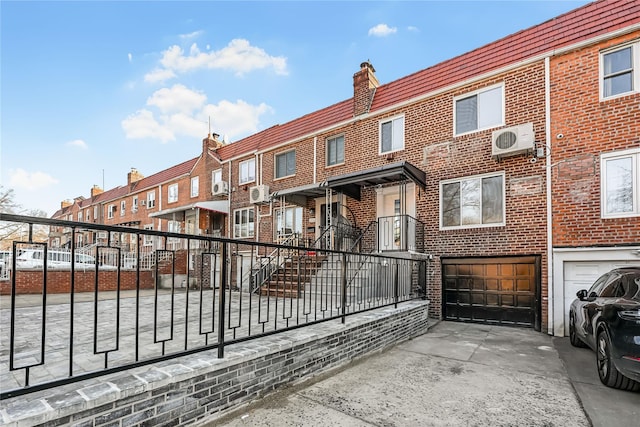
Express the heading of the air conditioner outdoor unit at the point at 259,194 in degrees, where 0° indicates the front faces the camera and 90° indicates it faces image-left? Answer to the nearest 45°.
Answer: approximately 45°

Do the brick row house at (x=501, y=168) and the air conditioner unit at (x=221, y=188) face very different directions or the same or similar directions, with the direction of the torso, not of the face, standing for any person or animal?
same or similar directions

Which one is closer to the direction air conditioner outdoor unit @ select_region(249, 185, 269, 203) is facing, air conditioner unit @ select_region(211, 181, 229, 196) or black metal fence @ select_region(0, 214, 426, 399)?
the black metal fence

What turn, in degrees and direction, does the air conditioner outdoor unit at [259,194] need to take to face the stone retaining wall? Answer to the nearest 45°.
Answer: approximately 45° to its left

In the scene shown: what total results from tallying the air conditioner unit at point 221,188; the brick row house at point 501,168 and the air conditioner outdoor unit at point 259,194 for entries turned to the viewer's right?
0

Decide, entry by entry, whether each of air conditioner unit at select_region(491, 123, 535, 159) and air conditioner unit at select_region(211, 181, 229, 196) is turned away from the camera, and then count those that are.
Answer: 0

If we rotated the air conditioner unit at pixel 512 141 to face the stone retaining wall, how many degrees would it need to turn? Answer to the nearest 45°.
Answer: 0° — it already faces it

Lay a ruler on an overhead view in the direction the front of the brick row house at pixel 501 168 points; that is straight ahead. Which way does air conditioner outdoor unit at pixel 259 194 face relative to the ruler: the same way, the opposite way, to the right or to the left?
the same way

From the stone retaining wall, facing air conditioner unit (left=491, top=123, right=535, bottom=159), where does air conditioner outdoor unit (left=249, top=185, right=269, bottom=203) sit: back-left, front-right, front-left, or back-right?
front-left

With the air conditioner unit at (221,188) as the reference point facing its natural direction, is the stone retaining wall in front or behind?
in front

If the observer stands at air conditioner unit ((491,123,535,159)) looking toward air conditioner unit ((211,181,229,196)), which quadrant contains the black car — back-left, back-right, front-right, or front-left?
back-left

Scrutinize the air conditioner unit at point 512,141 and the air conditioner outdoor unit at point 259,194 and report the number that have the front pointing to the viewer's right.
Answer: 0

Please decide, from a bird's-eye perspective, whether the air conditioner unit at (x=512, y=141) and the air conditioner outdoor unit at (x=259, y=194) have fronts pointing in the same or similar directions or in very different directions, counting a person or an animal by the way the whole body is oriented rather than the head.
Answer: same or similar directions

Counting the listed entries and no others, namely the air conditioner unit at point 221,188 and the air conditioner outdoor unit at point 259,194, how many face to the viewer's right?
0

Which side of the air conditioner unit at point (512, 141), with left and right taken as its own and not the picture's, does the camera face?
front

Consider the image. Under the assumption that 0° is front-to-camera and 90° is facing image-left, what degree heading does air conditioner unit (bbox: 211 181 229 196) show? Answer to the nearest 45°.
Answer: approximately 45°
